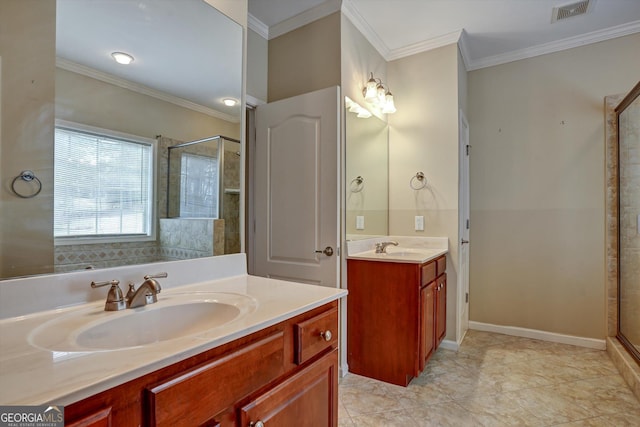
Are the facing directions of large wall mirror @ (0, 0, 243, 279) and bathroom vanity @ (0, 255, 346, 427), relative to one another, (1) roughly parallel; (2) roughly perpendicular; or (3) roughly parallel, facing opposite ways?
roughly parallel

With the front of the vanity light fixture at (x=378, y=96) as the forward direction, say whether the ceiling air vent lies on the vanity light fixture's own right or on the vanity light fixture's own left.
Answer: on the vanity light fixture's own left

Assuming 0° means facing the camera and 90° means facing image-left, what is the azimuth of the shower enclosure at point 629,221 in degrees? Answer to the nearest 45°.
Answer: approximately 90°

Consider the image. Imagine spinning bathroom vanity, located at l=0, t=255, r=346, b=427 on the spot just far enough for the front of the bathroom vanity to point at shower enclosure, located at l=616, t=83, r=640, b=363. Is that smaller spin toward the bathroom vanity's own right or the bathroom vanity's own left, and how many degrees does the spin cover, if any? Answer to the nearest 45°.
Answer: approximately 45° to the bathroom vanity's own left

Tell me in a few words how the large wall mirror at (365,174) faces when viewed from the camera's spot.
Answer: facing the viewer and to the right of the viewer

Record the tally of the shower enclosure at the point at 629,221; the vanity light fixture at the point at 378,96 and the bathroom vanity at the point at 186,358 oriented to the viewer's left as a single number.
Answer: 1

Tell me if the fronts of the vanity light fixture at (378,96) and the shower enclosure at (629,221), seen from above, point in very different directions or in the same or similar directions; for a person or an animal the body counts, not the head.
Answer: very different directions

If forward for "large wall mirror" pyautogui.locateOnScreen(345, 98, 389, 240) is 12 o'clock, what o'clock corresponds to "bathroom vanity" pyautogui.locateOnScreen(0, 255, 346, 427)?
The bathroom vanity is roughly at 2 o'clock from the large wall mirror.

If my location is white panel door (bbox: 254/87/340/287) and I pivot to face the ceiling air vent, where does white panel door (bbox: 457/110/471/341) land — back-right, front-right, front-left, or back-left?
front-left

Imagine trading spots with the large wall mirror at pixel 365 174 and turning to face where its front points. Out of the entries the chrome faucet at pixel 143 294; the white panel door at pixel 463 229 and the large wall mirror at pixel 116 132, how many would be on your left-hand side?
1

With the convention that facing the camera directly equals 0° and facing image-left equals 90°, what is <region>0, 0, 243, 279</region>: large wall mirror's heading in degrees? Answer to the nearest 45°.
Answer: approximately 315°

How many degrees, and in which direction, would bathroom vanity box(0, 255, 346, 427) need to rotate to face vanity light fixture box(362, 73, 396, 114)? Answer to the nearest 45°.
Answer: approximately 90° to its left

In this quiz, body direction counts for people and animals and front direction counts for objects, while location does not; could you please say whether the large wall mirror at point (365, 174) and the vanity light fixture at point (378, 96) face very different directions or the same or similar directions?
same or similar directions

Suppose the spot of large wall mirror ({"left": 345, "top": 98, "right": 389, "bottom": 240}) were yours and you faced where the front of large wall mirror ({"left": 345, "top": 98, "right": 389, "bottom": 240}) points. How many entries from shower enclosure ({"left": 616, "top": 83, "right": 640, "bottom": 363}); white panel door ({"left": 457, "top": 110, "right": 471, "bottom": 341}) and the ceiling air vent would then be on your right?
0
